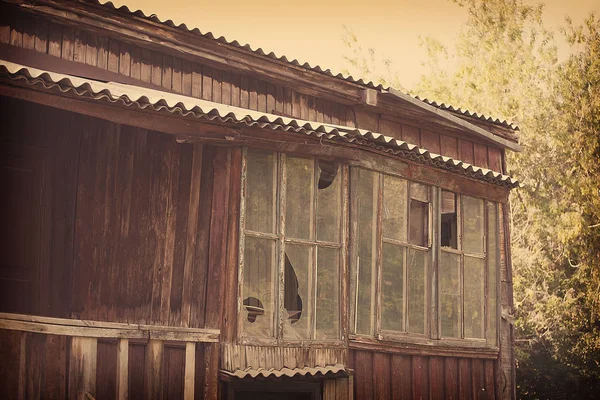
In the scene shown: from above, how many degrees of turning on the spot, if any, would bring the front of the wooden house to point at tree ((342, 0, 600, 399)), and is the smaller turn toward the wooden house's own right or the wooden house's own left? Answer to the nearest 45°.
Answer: approximately 90° to the wooden house's own left
